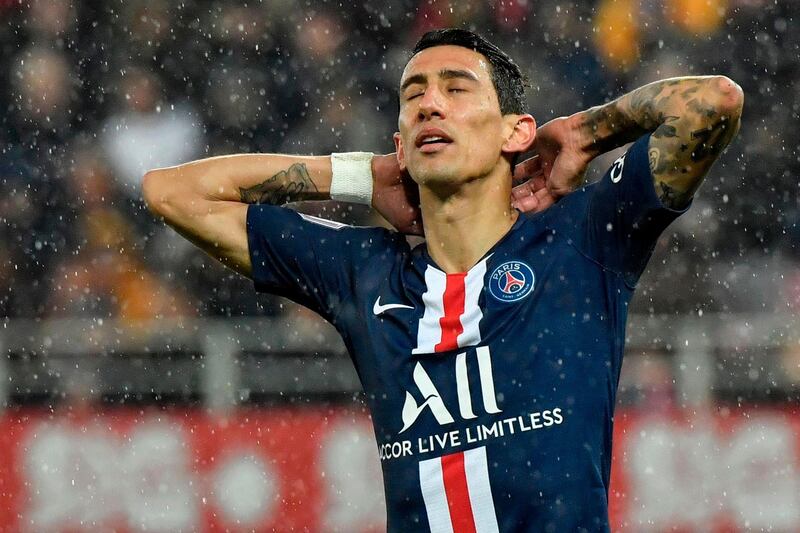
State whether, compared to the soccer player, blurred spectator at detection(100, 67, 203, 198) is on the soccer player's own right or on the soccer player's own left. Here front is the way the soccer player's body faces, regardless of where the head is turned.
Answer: on the soccer player's own right

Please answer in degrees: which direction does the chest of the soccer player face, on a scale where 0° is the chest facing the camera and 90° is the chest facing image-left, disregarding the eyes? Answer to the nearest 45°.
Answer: approximately 45°
